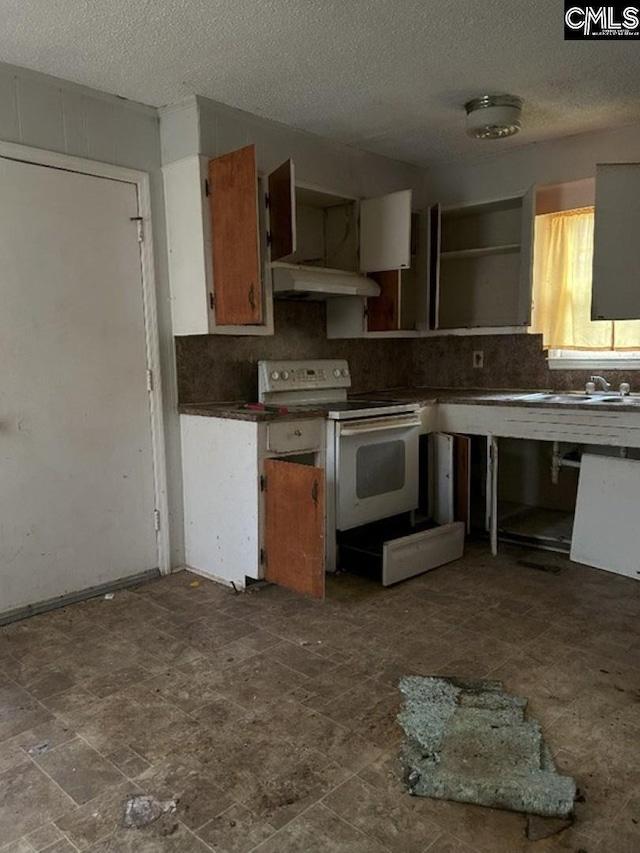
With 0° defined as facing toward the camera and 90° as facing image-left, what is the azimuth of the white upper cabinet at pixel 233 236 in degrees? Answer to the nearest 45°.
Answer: approximately 315°

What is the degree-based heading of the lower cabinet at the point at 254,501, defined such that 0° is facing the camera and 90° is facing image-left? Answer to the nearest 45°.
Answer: approximately 315°

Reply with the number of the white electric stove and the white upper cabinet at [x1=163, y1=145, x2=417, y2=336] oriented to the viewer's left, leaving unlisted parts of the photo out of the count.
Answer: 0

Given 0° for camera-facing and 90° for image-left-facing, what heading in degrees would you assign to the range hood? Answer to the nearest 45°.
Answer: approximately 315°

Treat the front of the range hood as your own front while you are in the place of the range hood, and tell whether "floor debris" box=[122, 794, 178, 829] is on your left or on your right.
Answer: on your right

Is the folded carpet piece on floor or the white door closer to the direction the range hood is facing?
the folded carpet piece on floor

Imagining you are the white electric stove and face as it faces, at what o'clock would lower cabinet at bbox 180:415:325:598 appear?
The lower cabinet is roughly at 3 o'clock from the white electric stove.

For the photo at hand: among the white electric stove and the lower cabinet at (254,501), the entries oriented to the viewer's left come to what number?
0

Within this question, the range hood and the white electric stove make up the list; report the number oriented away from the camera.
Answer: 0
